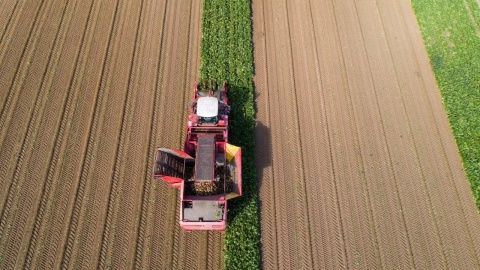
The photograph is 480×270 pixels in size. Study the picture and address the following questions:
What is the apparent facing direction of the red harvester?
away from the camera

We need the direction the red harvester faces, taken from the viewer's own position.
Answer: facing away from the viewer
